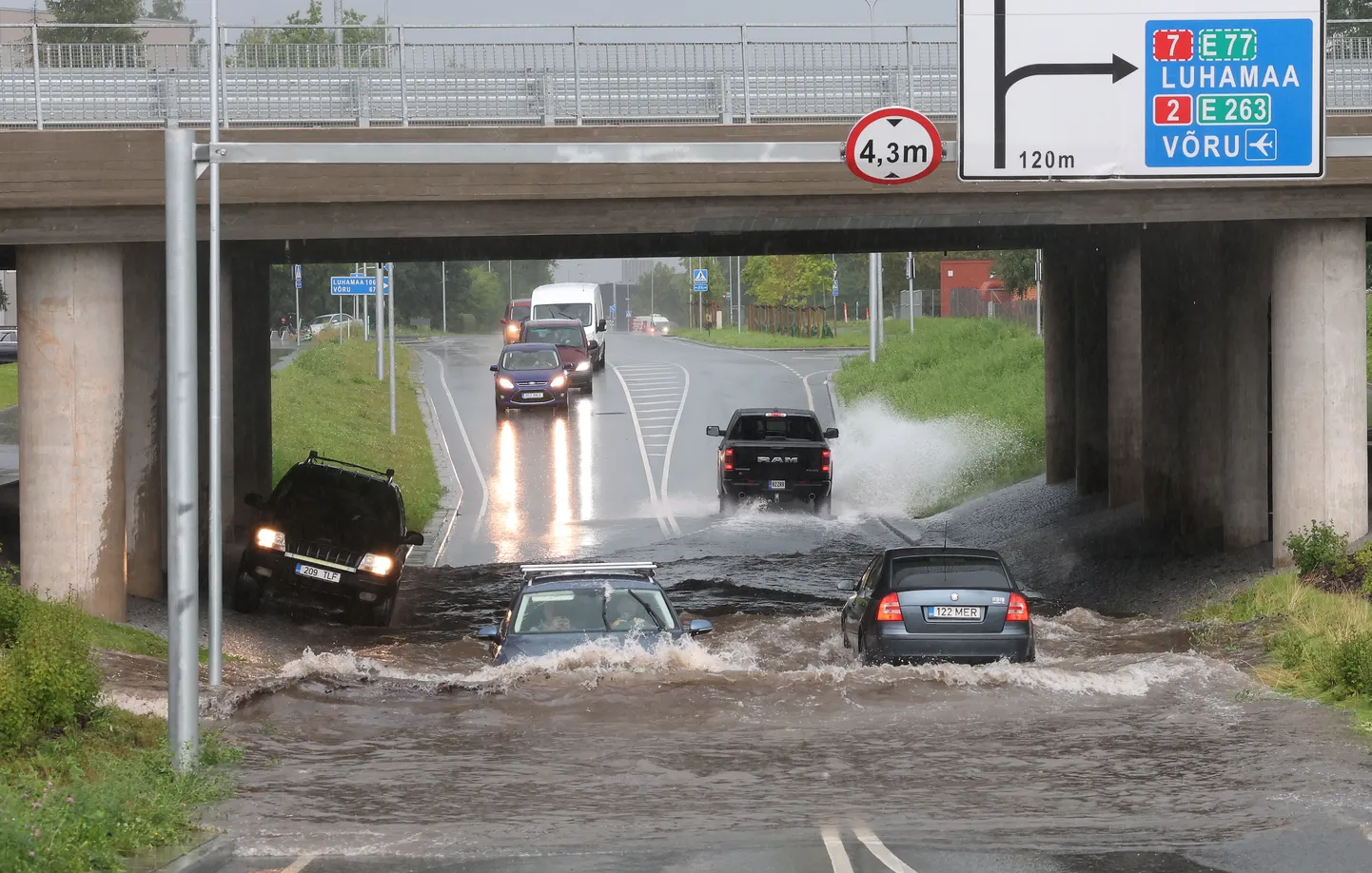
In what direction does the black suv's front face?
toward the camera

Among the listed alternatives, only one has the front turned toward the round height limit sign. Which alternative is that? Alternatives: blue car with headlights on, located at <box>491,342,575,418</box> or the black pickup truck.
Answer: the blue car with headlights on

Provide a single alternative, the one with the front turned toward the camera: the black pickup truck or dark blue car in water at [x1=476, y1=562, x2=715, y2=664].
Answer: the dark blue car in water

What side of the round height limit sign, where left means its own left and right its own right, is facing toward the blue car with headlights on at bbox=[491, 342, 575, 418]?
back

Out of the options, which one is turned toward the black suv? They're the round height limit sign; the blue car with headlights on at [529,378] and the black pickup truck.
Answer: the blue car with headlights on

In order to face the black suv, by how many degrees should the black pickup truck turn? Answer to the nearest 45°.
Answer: approximately 135° to its left

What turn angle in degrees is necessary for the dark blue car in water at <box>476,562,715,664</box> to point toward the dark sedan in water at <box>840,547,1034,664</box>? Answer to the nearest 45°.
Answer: approximately 90° to its left

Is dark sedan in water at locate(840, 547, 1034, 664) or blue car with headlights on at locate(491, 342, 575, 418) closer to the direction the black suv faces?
the dark sedan in water

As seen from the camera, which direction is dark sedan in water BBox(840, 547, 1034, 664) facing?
away from the camera

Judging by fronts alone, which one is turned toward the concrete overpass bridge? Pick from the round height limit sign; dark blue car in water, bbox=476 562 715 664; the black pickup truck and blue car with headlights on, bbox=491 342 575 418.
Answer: the blue car with headlights on

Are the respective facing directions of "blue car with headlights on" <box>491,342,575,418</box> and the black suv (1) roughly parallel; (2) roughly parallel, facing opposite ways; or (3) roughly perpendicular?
roughly parallel

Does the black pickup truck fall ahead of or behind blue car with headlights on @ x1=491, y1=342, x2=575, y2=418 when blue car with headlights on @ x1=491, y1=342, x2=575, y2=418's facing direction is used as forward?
ahead

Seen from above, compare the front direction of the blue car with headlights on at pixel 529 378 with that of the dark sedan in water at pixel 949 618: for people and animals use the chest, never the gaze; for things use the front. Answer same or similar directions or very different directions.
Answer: very different directions

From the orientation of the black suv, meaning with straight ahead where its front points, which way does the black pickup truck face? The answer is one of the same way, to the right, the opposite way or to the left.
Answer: the opposite way

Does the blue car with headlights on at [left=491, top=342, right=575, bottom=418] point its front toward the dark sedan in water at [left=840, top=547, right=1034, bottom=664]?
yes

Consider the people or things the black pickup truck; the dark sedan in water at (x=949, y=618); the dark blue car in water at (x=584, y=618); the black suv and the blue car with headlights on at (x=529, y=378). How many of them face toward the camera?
3

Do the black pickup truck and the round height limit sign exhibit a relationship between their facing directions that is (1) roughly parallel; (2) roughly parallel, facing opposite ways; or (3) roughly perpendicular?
roughly parallel, facing opposite ways

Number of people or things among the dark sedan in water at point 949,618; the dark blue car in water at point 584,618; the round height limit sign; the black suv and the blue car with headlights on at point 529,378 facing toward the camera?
4

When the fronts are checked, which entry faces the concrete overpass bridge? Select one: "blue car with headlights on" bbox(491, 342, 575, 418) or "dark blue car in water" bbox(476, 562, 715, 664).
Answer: the blue car with headlights on

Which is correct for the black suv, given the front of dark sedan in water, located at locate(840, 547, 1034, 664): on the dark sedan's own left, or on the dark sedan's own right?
on the dark sedan's own left
